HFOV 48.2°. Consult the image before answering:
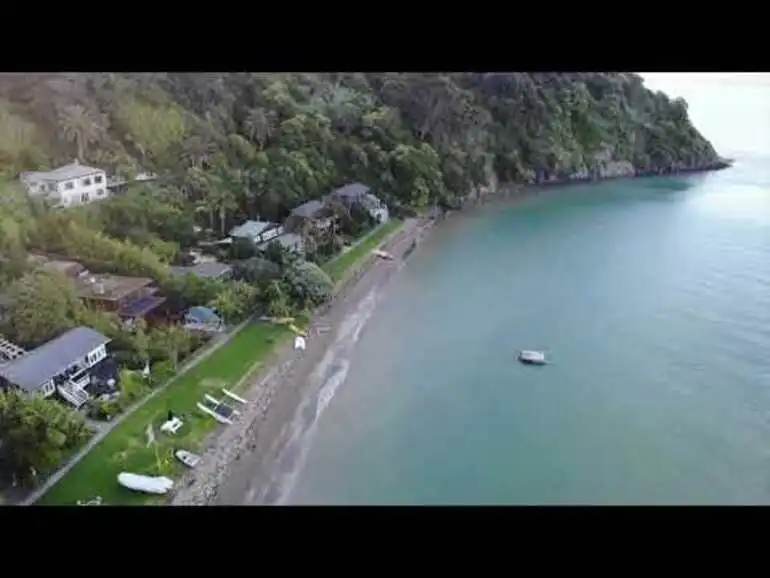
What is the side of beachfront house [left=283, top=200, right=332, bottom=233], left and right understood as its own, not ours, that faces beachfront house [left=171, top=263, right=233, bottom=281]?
right

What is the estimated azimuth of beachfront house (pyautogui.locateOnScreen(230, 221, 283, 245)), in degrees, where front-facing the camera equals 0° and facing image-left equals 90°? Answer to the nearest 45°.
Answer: approximately 315°

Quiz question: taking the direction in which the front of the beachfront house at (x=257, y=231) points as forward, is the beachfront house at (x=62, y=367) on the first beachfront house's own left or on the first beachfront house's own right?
on the first beachfront house's own right

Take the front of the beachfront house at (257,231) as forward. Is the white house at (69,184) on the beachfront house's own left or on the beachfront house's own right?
on the beachfront house's own right

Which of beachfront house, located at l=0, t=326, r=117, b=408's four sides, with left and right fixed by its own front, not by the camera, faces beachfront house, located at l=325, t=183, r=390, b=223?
left

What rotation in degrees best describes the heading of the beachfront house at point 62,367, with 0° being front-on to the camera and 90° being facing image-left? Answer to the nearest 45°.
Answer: approximately 315°

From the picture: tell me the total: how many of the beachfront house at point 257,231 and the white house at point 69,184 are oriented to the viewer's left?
0

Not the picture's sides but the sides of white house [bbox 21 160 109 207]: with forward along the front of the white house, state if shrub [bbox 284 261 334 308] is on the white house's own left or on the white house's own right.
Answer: on the white house's own left

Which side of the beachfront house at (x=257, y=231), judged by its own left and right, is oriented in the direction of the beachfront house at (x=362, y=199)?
left
